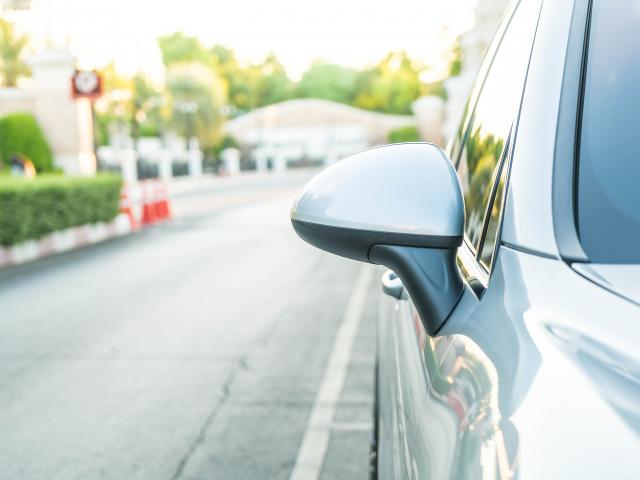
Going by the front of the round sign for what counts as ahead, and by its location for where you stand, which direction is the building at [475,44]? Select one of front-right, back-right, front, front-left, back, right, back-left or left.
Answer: left

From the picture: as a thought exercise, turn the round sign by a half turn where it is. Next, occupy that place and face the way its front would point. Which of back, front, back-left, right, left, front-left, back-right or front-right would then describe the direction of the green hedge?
back

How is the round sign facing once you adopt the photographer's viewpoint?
facing the viewer

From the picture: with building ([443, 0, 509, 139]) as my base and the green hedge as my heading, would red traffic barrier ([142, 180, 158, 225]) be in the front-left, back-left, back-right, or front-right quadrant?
front-right
